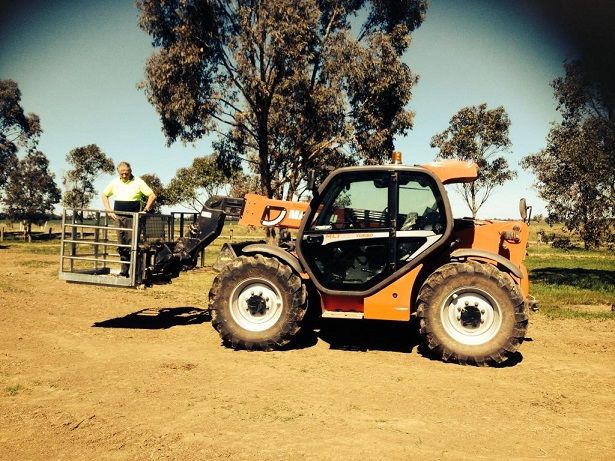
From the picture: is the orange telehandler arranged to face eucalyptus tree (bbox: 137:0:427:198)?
no

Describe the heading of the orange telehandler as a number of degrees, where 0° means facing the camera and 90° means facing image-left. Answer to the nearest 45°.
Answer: approximately 90°

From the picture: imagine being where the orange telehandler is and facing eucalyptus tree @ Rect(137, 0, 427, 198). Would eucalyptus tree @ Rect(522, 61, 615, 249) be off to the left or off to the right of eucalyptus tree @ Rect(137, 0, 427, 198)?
right

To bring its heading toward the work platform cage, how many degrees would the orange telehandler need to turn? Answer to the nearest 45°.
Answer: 0° — it already faces it

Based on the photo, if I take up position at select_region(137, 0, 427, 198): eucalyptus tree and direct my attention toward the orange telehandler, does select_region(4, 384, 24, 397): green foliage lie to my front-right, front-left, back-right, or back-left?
front-right

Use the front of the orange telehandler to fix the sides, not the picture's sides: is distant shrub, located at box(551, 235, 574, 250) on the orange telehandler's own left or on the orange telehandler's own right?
on the orange telehandler's own right

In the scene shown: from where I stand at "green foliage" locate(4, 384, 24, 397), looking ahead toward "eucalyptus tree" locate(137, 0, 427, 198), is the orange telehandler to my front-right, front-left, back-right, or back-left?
front-right

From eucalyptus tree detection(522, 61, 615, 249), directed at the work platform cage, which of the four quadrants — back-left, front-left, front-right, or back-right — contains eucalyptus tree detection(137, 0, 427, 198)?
front-right

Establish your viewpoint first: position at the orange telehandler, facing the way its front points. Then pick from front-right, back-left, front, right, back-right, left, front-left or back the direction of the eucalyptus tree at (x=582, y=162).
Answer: back-right

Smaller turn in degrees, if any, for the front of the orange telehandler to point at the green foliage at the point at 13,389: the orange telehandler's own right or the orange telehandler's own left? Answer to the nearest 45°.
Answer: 0° — it already faces it
